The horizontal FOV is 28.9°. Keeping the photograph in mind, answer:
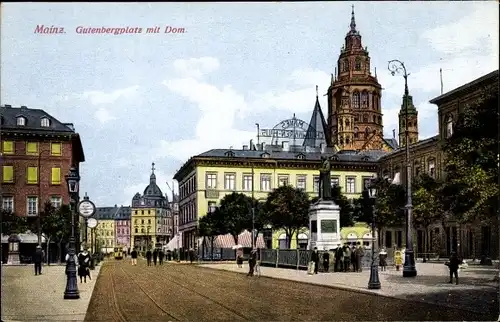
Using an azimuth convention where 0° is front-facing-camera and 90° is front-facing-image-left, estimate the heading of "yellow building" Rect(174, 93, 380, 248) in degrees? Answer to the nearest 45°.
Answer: approximately 0°

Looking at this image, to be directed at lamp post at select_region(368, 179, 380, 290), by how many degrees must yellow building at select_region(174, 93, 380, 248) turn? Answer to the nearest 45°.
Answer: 0° — it already faces it

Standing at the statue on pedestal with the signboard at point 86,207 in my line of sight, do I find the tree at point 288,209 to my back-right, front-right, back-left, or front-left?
back-right

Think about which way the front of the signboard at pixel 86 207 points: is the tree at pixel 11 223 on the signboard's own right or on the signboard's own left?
on the signboard's own right

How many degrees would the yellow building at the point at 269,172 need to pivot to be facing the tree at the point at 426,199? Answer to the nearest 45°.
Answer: approximately 45° to its left
